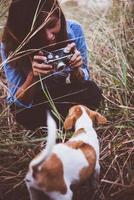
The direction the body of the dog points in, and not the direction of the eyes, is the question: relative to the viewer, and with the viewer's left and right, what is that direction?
facing away from the viewer and to the right of the viewer
